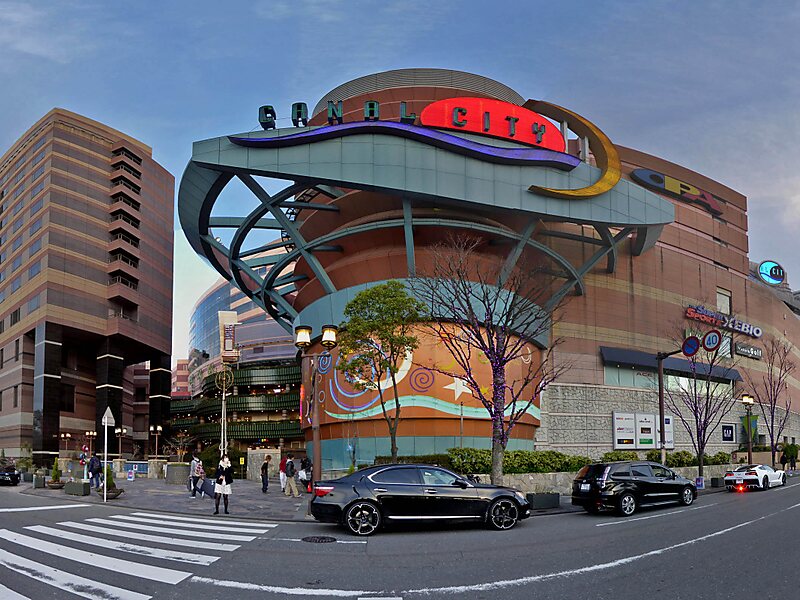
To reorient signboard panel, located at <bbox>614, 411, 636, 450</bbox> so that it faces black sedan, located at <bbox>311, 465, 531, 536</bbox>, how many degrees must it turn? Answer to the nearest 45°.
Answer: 0° — it already faces it

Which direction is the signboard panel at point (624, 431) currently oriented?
toward the camera

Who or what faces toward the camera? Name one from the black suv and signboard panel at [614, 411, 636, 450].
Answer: the signboard panel

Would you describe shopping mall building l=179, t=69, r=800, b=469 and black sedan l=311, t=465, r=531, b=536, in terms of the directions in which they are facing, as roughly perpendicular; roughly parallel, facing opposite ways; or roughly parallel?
roughly perpendicular

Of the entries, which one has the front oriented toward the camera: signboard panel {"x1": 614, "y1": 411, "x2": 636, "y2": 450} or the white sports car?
the signboard panel

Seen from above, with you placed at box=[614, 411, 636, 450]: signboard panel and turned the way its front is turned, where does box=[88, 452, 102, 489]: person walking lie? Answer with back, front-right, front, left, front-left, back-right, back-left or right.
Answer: front-right

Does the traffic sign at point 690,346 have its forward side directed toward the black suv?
yes

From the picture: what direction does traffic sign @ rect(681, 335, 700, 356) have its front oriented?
toward the camera

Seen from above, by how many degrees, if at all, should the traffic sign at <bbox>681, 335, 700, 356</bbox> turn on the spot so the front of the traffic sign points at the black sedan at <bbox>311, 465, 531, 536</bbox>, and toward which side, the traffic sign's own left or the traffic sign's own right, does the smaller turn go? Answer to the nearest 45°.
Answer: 0° — it already faces it

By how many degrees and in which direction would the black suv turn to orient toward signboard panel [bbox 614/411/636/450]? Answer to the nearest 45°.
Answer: approximately 45° to its left

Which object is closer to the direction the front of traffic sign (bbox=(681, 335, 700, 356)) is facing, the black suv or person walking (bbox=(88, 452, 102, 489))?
the black suv

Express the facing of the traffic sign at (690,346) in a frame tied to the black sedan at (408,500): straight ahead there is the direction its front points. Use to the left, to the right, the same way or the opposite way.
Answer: to the right

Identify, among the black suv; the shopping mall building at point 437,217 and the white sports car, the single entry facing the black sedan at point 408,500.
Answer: the shopping mall building

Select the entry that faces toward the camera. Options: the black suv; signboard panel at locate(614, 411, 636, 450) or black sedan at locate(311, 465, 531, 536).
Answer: the signboard panel

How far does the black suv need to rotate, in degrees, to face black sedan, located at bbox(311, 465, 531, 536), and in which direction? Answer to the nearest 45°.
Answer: approximately 180°

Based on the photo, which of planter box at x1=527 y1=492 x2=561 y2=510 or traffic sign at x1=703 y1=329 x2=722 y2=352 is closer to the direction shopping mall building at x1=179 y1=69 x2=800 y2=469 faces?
the planter box
